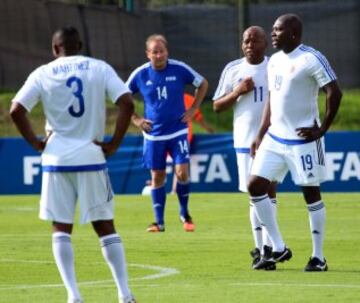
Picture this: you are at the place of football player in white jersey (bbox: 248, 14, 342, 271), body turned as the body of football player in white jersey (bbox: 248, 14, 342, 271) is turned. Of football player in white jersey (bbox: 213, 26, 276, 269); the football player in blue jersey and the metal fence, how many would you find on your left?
0

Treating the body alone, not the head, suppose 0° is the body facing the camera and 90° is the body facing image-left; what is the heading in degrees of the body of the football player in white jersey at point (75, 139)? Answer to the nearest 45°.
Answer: approximately 180°

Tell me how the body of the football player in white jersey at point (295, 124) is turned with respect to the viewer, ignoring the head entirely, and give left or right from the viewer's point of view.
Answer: facing the viewer and to the left of the viewer

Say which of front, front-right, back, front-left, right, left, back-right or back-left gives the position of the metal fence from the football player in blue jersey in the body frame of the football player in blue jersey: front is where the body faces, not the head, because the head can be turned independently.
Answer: back

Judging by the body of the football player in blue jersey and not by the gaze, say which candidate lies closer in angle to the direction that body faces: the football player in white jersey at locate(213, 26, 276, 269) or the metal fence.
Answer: the football player in white jersey

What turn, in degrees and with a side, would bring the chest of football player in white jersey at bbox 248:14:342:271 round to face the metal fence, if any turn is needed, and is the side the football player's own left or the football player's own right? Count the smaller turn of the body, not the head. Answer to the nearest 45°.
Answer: approximately 135° to the football player's own right

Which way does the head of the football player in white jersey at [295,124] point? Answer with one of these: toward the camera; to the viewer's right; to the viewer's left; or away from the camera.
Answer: to the viewer's left

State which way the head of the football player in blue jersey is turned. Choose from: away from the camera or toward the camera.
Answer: toward the camera

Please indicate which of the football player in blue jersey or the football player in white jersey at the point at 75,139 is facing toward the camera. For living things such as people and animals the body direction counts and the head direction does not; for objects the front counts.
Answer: the football player in blue jersey

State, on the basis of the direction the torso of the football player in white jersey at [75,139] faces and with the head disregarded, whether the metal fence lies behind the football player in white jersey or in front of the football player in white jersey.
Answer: in front

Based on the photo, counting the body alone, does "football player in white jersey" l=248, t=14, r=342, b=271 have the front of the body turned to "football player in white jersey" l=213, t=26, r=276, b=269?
no

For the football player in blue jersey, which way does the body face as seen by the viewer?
toward the camera
